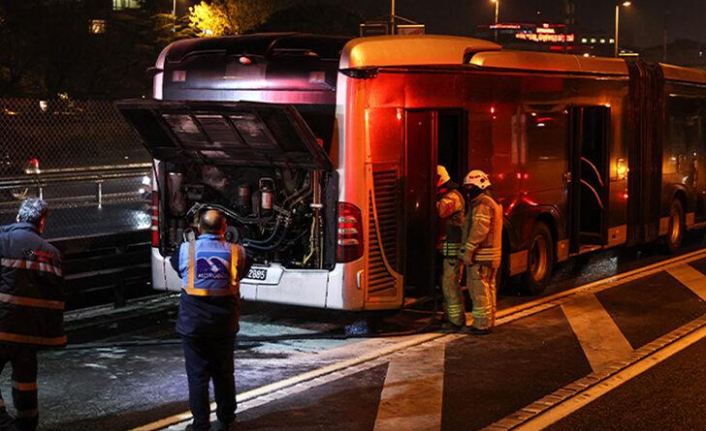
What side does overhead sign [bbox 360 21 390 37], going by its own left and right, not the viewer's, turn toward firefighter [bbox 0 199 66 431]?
front

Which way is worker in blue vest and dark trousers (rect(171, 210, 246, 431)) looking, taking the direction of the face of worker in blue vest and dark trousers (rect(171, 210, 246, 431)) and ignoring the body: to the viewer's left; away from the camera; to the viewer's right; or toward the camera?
away from the camera

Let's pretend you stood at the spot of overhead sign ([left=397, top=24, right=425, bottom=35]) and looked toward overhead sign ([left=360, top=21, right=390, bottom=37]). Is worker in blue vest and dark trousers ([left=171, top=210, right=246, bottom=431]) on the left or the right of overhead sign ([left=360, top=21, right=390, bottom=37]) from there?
left

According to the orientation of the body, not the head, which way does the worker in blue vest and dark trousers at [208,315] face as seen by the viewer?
away from the camera

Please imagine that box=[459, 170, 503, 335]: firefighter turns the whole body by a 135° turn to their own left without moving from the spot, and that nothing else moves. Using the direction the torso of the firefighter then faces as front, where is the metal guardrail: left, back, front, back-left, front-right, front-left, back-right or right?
back

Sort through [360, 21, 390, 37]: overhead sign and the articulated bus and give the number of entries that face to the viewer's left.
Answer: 0

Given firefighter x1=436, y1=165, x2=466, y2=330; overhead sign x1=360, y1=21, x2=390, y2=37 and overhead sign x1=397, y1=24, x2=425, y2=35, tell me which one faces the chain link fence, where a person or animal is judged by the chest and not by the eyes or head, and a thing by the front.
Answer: the firefighter

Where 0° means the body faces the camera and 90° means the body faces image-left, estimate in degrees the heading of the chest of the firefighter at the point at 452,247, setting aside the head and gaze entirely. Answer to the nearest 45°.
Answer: approximately 135°

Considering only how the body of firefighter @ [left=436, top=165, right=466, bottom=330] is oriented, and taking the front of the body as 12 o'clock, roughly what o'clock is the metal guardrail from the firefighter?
The metal guardrail is roughly at 12 o'clock from the firefighter.

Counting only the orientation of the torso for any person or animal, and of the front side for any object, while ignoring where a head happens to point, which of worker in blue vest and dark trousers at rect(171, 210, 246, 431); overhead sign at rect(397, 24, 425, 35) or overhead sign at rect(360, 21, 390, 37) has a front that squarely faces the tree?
the worker in blue vest and dark trousers

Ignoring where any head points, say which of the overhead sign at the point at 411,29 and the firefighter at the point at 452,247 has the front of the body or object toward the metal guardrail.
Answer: the firefighter

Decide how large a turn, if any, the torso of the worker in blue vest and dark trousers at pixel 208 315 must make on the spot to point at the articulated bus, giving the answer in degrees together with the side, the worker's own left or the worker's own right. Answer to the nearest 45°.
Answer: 0° — they already face it

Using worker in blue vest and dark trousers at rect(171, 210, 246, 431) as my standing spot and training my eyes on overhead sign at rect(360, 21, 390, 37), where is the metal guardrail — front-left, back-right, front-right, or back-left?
front-left
